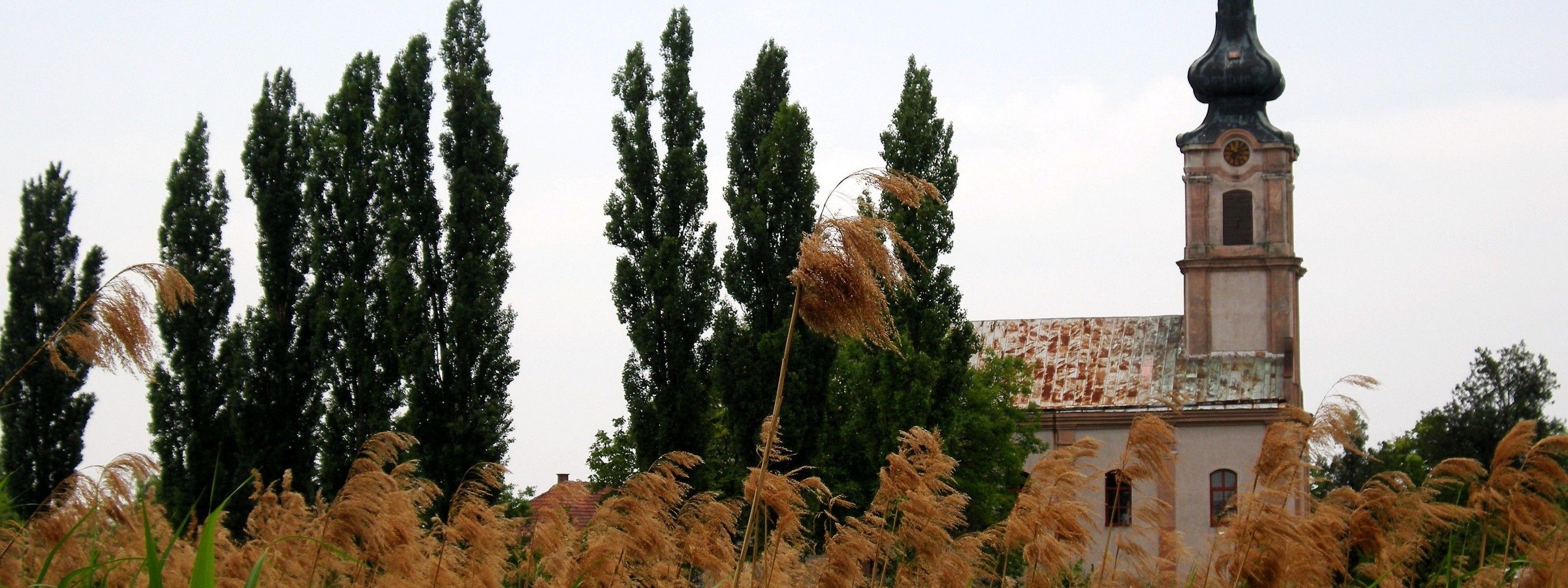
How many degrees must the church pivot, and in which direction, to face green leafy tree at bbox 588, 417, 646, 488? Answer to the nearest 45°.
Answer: approximately 180°

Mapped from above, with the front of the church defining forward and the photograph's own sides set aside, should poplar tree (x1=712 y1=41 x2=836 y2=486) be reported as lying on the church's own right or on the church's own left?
on the church's own right

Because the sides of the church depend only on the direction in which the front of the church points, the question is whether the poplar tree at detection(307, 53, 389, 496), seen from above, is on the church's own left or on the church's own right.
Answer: on the church's own right

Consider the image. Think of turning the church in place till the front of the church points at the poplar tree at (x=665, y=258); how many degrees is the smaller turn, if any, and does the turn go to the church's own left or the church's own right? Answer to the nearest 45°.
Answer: approximately 135° to the church's own right

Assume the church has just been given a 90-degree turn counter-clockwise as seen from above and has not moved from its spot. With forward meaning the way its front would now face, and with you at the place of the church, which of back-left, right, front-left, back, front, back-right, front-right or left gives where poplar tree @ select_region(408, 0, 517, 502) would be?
back-left

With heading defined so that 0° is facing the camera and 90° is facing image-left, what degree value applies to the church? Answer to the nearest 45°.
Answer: approximately 270°

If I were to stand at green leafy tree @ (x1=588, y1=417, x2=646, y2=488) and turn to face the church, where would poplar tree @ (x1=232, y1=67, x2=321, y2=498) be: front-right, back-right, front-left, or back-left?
back-right

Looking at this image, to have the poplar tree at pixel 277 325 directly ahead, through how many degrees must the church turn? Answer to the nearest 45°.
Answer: approximately 135° to its right

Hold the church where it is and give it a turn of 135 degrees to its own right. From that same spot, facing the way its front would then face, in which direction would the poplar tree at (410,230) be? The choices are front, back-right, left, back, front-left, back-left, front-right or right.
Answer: front

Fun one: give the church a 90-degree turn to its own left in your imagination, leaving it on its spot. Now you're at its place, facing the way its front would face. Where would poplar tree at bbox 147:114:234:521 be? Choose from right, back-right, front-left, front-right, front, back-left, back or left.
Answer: back-left
